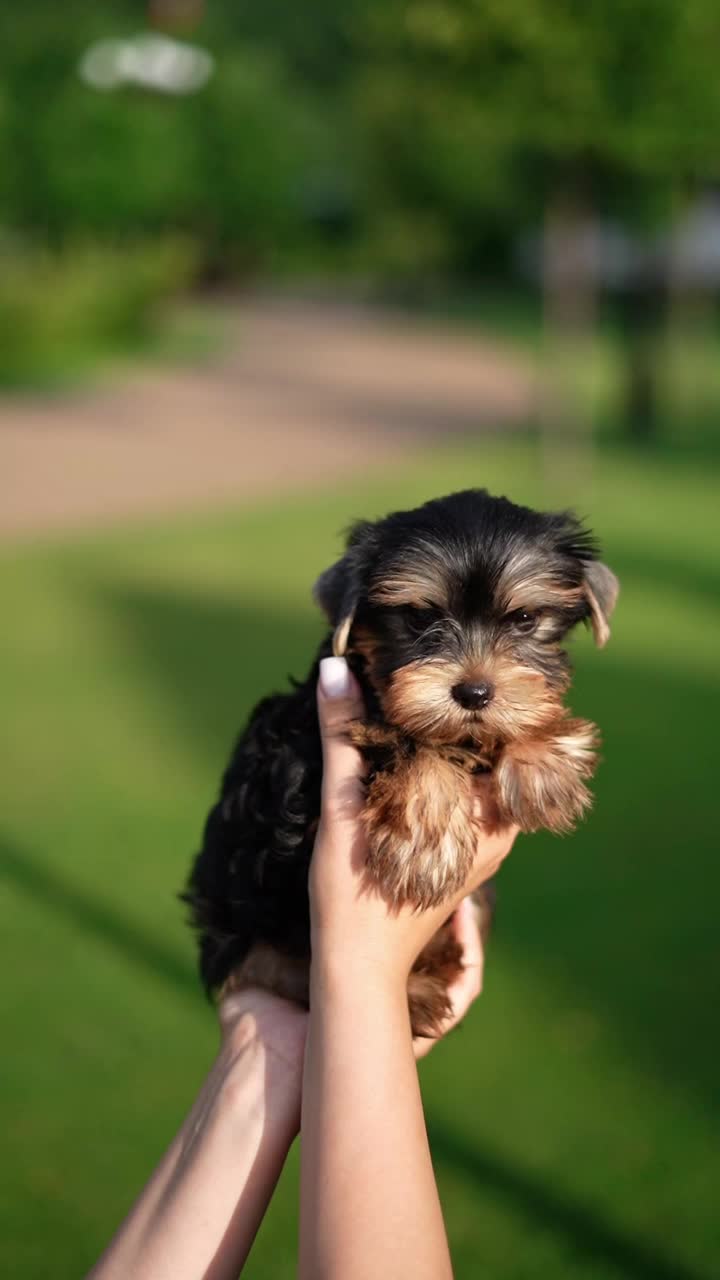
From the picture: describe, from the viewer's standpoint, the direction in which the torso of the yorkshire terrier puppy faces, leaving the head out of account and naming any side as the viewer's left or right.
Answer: facing the viewer and to the right of the viewer

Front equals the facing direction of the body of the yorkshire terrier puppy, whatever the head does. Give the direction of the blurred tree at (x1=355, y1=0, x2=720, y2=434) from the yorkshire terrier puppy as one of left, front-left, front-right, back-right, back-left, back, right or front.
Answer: back-left
